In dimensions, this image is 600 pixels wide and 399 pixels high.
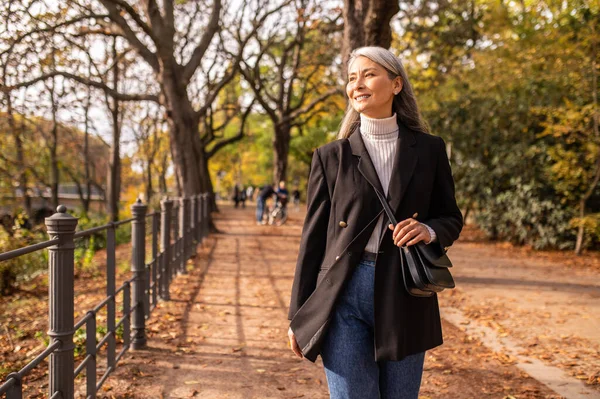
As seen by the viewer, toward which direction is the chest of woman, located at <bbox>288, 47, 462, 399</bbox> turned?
toward the camera

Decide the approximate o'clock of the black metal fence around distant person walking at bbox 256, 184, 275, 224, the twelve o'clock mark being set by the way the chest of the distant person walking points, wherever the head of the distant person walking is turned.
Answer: The black metal fence is roughly at 3 o'clock from the distant person walking.

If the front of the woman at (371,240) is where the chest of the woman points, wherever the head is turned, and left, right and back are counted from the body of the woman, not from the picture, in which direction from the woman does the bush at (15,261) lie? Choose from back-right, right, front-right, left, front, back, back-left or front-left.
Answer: back-right

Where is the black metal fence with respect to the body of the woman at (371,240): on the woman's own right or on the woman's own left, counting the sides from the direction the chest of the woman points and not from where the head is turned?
on the woman's own right
